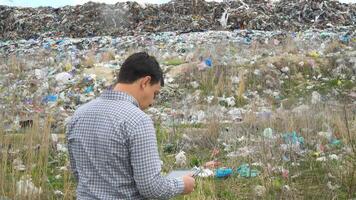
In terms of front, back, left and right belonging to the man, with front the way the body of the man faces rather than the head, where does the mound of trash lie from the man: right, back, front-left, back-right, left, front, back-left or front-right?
front-left

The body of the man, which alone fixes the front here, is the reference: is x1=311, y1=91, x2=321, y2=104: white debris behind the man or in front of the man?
in front

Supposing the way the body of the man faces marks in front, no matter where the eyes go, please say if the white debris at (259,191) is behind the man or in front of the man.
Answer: in front

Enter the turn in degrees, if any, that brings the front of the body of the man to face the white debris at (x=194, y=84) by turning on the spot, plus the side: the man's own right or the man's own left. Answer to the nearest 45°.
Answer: approximately 45° to the man's own left

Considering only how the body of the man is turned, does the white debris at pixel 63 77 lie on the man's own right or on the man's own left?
on the man's own left

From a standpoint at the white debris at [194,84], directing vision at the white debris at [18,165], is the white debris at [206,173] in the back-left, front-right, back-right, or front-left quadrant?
front-left

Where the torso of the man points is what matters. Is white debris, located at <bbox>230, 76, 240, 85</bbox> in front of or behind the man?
in front

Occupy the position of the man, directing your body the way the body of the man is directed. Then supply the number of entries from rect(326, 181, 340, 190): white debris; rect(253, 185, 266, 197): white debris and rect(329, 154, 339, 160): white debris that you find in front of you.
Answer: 3

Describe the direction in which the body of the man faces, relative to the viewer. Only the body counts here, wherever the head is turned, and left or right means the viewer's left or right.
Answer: facing away from the viewer and to the right of the viewer
